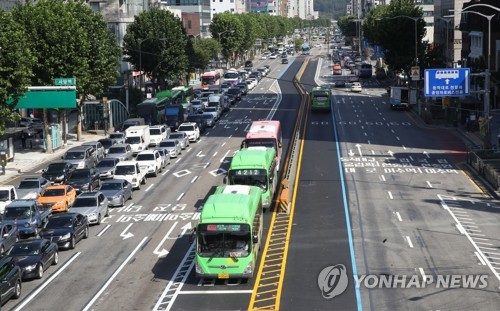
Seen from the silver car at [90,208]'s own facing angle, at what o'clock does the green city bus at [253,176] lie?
The green city bus is roughly at 8 o'clock from the silver car.

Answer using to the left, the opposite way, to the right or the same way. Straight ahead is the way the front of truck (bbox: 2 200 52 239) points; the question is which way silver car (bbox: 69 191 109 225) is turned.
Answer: the same way

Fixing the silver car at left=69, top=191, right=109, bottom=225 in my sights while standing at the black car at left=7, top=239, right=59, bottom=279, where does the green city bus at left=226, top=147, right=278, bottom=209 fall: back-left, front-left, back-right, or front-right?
front-right

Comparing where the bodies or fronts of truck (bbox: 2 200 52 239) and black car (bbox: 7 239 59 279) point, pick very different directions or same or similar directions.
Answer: same or similar directions

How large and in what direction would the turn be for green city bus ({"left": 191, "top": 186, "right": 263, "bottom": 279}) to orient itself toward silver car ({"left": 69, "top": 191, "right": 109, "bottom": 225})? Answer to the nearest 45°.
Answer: approximately 135° to its right

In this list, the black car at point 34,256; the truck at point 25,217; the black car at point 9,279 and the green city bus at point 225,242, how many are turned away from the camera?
0

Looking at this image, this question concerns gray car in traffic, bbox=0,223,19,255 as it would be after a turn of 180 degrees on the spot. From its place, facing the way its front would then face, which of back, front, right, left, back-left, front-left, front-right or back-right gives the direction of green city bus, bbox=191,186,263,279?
right

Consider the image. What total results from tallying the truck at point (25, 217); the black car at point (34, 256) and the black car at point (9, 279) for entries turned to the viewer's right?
0

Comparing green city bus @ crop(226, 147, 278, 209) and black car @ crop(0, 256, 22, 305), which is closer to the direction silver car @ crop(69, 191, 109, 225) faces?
the black car

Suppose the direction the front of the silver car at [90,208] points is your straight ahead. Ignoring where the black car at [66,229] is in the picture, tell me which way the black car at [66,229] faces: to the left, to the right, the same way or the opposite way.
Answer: the same way

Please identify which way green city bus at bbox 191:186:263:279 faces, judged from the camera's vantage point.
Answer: facing the viewer

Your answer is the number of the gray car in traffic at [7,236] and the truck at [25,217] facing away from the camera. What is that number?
0

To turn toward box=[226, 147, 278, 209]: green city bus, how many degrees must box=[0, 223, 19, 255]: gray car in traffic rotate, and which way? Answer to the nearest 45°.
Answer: approximately 135° to its left

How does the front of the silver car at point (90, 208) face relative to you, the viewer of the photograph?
facing the viewer and to the left of the viewer

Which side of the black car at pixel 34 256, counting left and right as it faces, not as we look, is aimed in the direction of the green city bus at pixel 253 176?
back

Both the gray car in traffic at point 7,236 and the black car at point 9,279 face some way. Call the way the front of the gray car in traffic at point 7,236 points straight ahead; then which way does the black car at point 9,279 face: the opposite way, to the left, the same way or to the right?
the same way
